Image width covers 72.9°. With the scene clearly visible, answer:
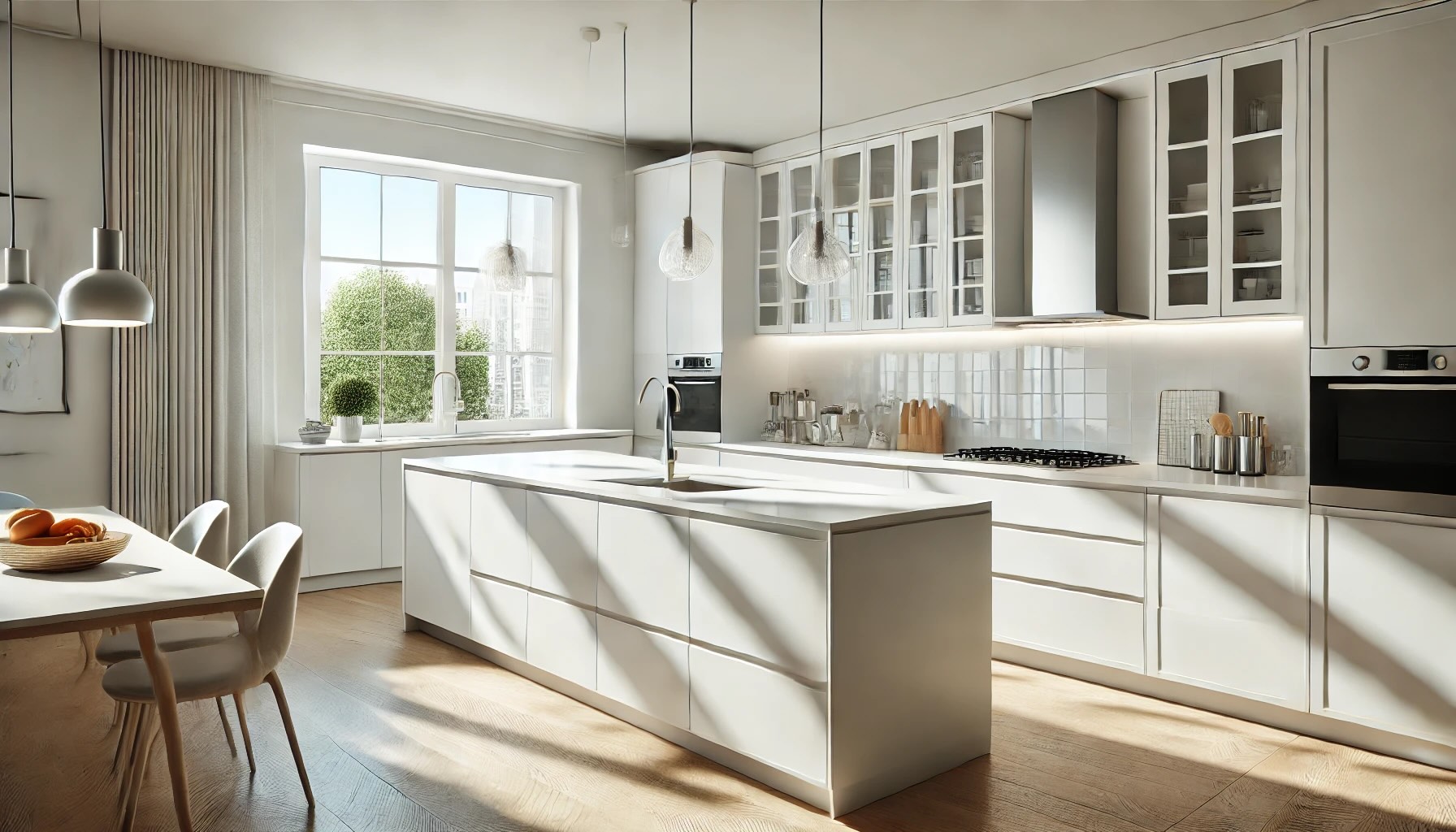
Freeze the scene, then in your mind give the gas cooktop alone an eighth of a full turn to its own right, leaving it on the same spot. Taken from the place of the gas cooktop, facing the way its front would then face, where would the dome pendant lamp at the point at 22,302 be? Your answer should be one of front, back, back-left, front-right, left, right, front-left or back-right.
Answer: front-left

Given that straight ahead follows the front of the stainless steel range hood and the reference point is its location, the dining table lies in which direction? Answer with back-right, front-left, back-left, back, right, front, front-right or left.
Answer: front

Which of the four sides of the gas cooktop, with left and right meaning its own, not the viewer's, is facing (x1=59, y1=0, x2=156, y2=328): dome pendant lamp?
front

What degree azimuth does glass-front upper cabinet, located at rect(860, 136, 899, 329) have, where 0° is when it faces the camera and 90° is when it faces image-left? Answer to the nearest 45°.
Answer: approximately 45°

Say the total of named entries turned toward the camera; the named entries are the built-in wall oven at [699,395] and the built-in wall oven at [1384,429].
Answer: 2

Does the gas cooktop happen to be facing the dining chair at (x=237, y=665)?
yes

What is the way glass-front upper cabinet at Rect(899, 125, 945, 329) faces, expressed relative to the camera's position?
facing the viewer and to the left of the viewer

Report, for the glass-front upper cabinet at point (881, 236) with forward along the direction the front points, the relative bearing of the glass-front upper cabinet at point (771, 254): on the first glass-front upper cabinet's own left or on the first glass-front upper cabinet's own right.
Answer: on the first glass-front upper cabinet's own right

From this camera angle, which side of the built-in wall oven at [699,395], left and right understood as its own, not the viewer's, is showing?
front

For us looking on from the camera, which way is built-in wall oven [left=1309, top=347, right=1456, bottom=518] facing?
facing the viewer

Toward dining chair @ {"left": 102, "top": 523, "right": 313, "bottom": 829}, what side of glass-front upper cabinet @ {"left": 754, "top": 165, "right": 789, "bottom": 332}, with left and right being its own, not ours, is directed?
front

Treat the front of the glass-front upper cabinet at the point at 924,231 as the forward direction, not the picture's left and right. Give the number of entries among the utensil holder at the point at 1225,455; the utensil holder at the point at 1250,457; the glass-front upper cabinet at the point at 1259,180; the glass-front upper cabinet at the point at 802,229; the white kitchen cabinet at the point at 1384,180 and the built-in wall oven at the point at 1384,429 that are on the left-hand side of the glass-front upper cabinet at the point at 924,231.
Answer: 5

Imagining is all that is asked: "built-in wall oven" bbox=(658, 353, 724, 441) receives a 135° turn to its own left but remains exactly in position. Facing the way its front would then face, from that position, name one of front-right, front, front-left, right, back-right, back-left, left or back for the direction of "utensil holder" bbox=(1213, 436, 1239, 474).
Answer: right

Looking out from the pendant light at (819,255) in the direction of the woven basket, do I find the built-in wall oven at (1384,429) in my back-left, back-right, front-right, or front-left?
back-left

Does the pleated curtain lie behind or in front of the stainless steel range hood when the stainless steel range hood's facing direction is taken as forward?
in front
